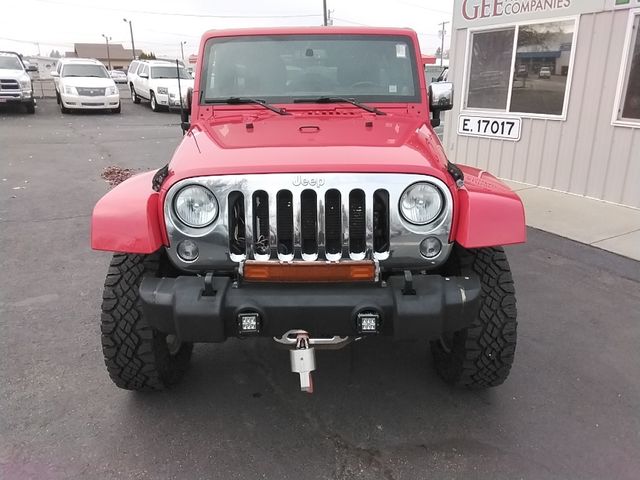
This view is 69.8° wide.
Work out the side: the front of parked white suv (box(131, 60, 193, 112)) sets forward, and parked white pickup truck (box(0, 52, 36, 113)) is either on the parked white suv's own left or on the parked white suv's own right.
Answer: on the parked white suv's own right

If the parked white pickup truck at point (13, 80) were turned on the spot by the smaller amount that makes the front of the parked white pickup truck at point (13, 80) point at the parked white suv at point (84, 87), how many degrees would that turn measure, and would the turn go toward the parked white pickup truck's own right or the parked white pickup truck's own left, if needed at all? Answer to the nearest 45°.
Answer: approximately 90° to the parked white pickup truck's own left

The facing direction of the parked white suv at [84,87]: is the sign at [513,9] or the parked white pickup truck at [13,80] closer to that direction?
the sign

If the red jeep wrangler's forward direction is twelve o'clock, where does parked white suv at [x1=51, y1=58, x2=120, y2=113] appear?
The parked white suv is roughly at 5 o'clock from the red jeep wrangler.

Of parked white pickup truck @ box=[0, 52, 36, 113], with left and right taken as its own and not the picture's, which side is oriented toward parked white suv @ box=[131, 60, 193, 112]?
left

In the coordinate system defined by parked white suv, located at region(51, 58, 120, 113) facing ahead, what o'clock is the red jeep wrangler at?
The red jeep wrangler is roughly at 12 o'clock from the parked white suv.

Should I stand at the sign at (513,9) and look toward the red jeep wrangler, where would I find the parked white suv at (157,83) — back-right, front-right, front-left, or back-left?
back-right

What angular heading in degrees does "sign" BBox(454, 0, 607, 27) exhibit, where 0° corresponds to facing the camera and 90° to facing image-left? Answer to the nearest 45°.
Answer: approximately 45°

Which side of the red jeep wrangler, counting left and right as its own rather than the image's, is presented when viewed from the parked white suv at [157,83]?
back

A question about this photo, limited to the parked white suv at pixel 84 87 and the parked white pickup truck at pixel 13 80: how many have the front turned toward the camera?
2

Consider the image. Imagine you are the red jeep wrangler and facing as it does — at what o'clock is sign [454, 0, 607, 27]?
The sign is roughly at 7 o'clock from the red jeep wrangler.

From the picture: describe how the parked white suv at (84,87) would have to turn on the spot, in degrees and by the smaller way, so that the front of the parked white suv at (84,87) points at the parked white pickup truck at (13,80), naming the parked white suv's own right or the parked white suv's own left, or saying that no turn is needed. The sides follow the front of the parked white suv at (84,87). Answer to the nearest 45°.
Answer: approximately 90° to the parked white suv's own right
